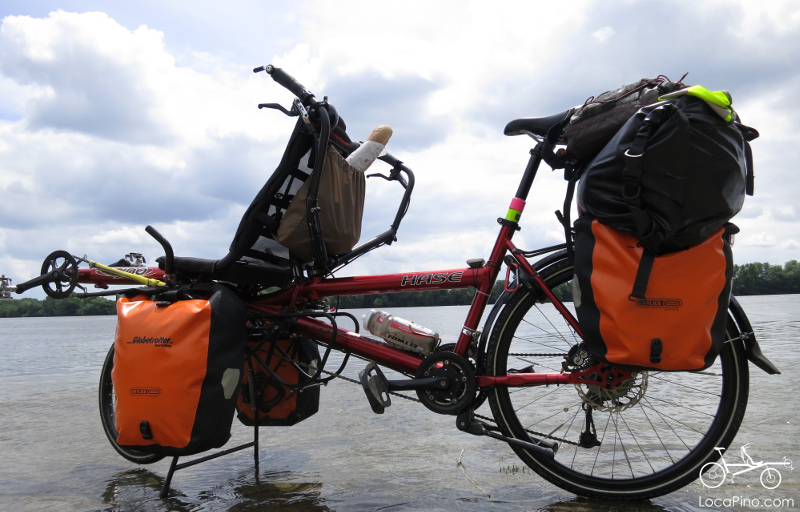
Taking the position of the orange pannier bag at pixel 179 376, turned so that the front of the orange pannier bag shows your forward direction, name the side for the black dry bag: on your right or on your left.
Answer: on your left

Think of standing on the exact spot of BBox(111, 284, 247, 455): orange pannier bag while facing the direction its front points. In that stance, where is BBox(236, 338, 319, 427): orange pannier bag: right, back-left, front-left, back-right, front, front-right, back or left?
back

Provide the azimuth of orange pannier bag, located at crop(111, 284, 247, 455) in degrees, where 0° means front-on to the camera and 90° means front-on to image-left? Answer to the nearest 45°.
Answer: approximately 45°

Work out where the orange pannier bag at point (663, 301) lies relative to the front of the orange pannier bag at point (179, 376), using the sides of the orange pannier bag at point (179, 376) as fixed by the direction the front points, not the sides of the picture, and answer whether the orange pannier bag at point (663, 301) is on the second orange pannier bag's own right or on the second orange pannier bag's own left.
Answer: on the second orange pannier bag's own left

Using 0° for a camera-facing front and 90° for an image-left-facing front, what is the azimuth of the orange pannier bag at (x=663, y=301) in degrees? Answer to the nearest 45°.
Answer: approximately 0°

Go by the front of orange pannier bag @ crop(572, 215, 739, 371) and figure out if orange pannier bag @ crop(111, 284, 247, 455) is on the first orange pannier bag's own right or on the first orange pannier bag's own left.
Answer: on the first orange pannier bag's own right
